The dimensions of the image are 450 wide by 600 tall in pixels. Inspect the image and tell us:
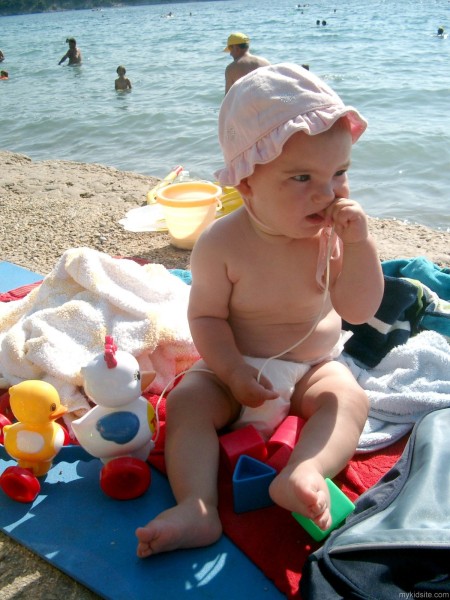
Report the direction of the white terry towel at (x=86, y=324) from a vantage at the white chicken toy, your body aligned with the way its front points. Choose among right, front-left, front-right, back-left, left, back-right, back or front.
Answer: left

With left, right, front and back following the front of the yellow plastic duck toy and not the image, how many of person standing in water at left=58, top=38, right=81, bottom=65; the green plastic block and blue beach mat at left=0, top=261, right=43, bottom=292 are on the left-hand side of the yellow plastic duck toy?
2

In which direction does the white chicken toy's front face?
to the viewer's right

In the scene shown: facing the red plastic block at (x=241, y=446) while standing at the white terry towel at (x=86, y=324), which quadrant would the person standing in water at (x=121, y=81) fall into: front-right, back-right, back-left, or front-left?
back-left

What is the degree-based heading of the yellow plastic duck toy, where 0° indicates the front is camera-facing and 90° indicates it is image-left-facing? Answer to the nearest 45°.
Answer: approximately 270°

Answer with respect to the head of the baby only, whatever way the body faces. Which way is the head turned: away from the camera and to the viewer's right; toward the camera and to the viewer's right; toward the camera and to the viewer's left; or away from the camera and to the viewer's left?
toward the camera and to the viewer's right

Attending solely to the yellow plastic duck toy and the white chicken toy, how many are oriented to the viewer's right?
2

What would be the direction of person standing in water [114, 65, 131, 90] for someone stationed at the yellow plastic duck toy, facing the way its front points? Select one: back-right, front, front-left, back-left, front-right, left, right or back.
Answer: left
